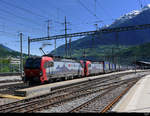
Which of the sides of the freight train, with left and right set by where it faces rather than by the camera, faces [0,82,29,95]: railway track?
front
